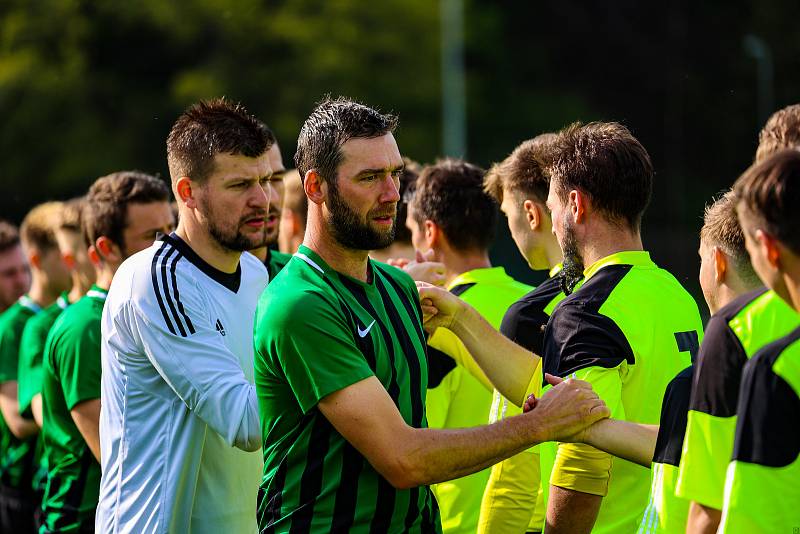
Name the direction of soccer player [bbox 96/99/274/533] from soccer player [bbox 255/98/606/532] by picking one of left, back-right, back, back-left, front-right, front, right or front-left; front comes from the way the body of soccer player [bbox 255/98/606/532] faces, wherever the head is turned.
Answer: back

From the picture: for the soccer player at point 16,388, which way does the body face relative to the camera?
to the viewer's right

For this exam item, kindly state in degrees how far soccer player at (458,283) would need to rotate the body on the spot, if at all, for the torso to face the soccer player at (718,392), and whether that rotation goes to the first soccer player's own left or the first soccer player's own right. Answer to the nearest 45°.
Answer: approximately 135° to the first soccer player's own left

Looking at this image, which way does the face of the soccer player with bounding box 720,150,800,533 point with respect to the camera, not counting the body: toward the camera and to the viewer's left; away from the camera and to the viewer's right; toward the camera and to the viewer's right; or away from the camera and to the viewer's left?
away from the camera and to the viewer's left

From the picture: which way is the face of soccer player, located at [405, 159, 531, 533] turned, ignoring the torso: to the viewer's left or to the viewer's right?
to the viewer's left

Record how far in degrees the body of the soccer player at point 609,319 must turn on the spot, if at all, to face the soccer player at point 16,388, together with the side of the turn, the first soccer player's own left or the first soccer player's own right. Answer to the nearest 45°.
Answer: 0° — they already face them

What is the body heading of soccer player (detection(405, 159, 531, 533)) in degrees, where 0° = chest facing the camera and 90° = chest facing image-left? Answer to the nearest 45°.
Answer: approximately 135°

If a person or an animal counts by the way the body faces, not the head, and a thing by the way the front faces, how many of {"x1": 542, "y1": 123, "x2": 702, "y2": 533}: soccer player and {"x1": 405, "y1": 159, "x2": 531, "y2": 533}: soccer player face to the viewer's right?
0

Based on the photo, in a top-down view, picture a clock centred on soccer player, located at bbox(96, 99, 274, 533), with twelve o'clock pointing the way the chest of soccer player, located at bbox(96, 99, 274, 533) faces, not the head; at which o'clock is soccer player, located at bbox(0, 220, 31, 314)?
soccer player, located at bbox(0, 220, 31, 314) is roughly at 7 o'clock from soccer player, located at bbox(96, 99, 274, 533).

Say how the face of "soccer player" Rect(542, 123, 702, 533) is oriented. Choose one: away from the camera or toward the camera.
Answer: away from the camera

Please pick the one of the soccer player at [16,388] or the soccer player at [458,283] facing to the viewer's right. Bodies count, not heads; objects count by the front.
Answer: the soccer player at [16,388]

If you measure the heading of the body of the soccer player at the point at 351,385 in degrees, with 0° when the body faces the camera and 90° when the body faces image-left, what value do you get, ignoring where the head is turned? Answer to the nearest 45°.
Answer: approximately 315°

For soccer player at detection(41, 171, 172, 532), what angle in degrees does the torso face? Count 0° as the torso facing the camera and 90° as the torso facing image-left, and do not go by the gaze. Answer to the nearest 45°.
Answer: approximately 270°
